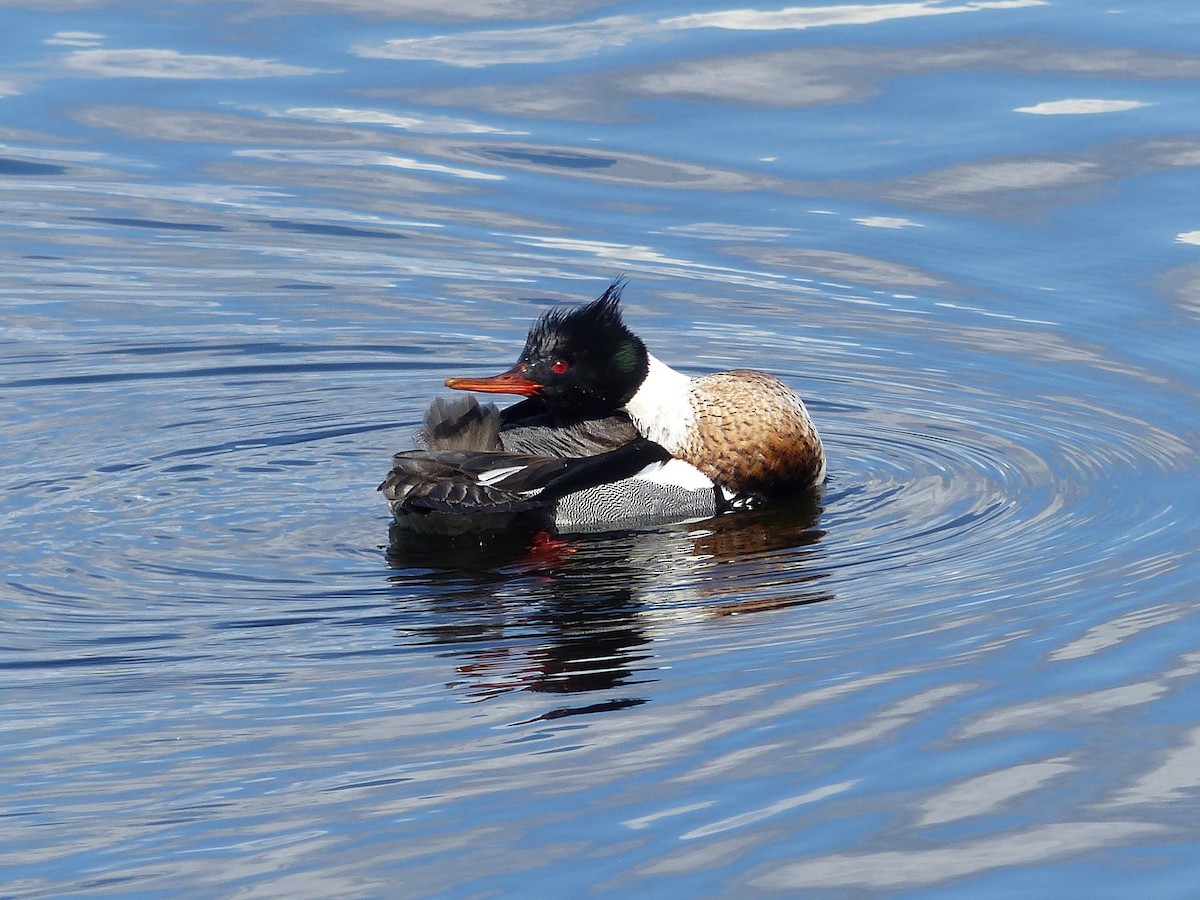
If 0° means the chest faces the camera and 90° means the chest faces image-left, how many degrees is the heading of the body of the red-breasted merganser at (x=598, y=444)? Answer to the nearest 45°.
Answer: approximately 270°
